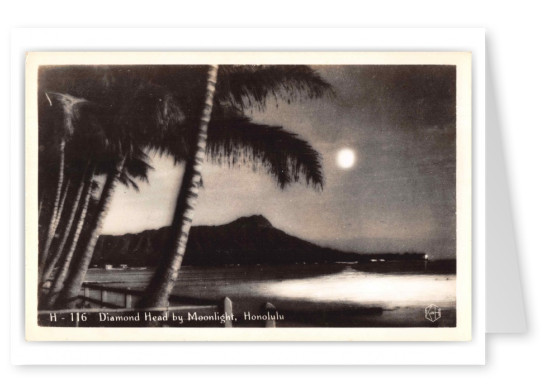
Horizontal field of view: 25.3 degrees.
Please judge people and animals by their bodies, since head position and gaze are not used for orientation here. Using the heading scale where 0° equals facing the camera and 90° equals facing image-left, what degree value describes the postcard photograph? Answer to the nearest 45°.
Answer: approximately 0°
